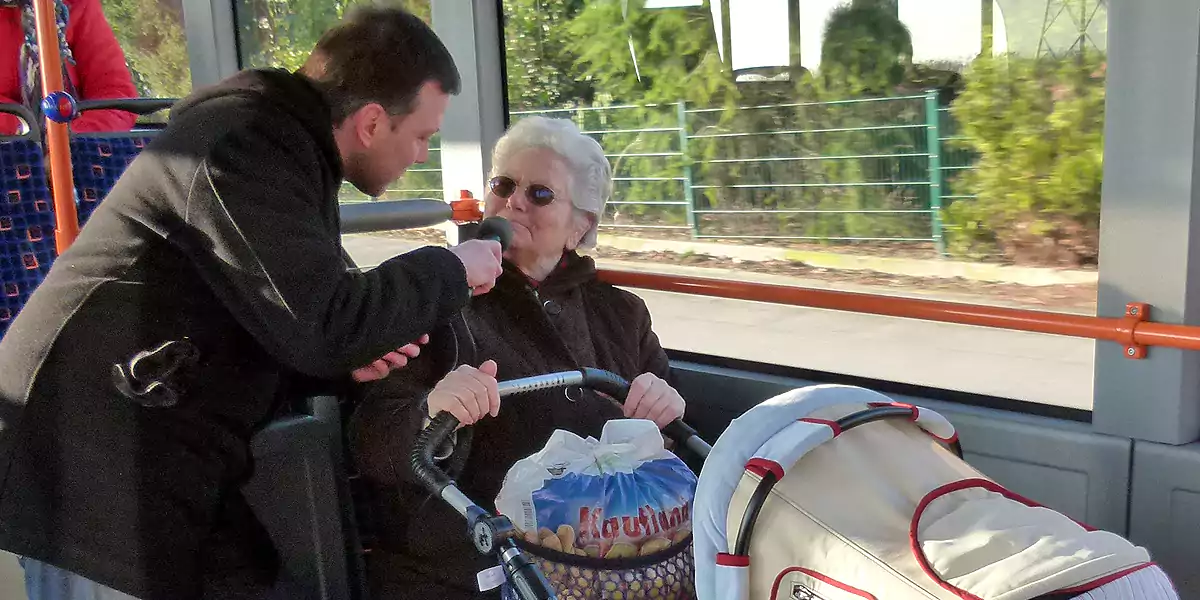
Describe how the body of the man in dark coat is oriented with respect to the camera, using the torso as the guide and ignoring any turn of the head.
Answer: to the viewer's right

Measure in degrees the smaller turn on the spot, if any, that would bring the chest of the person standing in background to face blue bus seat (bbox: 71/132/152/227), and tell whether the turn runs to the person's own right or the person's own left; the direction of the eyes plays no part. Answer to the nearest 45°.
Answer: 0° — they already face it

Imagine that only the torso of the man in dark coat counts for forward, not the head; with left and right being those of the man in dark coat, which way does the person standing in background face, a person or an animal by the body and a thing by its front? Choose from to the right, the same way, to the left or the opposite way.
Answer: to the right

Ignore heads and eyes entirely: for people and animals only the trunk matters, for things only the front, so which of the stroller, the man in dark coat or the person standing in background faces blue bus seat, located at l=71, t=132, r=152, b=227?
the person standing in background

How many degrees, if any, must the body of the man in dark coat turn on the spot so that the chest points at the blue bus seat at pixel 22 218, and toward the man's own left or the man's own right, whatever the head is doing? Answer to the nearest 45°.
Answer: approximately 90° to the man's own left

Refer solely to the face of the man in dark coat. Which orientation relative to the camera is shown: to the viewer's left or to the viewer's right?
to the viewer's right

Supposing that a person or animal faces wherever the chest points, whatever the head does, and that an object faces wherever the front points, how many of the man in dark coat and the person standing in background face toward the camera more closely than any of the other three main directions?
1

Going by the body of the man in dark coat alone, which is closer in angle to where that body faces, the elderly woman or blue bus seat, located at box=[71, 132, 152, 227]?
the elderly woman
